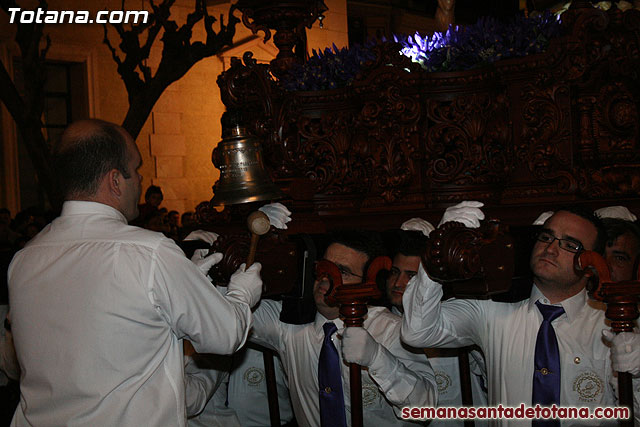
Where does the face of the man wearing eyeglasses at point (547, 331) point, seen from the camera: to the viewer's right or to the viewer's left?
to the viewer's left

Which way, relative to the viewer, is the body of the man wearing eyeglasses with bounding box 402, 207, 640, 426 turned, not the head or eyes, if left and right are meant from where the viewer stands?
facing the viewer

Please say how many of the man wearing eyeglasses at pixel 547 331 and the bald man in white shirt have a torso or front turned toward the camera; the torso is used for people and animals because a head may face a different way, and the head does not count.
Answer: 1

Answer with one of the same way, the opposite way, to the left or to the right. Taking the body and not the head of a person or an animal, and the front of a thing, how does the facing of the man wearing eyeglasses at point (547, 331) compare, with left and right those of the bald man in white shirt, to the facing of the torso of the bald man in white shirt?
the opposite way

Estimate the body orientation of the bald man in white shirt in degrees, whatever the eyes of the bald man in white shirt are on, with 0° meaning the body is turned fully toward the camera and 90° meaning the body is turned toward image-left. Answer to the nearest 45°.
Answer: approximately 225°

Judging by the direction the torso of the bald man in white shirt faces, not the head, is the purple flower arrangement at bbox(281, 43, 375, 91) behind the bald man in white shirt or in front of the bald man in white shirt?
in front

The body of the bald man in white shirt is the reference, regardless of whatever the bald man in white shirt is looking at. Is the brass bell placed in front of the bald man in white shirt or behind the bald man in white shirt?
in front

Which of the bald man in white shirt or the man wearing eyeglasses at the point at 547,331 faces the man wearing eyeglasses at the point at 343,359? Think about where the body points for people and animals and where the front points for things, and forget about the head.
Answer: the bald man in white shirt

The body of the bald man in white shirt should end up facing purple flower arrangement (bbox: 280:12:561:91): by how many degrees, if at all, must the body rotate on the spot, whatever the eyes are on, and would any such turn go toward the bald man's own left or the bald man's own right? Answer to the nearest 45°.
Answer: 0° — they already face it
